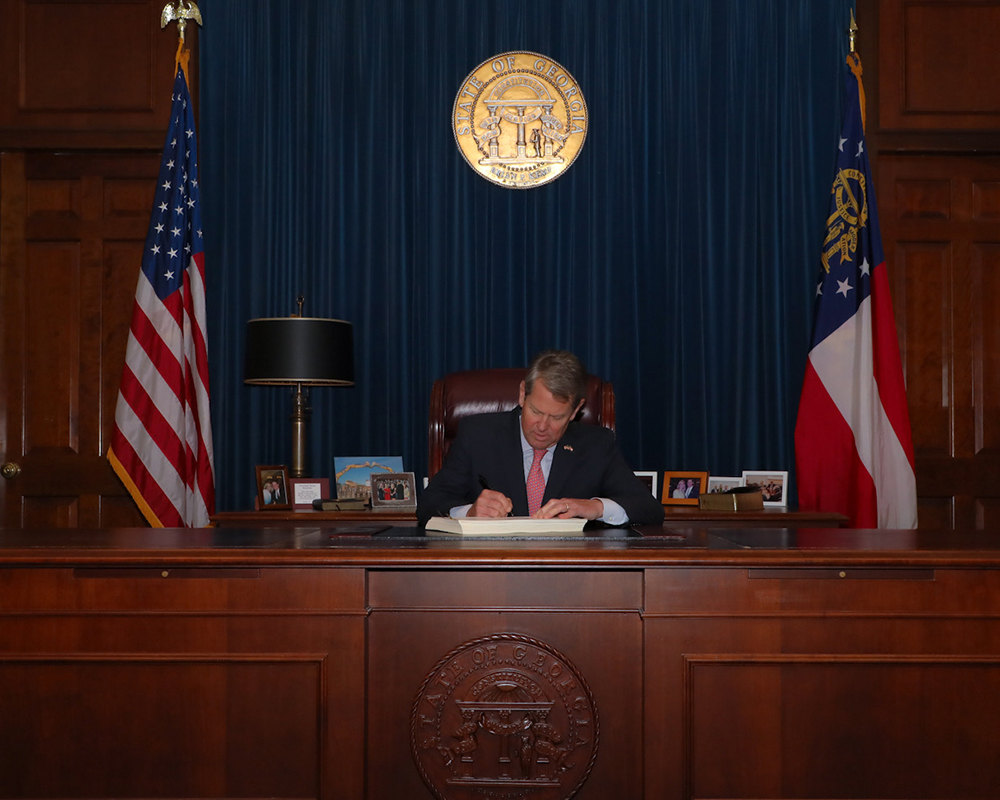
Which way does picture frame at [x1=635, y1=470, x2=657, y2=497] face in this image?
toward the camera

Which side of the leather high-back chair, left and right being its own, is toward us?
front

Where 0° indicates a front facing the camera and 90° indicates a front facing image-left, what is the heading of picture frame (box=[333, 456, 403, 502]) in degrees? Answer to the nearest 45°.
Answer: approximately 0°

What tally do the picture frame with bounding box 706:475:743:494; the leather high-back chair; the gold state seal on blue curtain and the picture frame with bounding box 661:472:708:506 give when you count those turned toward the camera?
4

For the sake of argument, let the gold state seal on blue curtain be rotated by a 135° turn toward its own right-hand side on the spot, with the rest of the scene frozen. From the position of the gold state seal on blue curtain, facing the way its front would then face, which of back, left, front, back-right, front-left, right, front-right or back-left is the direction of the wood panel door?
front-left

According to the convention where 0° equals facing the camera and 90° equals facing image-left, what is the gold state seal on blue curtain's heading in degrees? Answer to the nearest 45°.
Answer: approximately 0°

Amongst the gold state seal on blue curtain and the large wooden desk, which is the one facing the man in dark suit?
the gold state seal on blue curtain

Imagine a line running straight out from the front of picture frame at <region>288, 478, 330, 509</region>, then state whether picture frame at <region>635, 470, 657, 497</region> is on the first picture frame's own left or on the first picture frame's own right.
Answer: on the first picture frame's own left

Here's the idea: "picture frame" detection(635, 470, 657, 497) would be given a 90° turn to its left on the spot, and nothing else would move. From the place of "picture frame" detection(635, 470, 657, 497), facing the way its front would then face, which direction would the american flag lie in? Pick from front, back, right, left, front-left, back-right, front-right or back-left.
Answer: back
